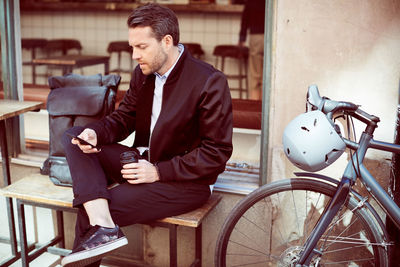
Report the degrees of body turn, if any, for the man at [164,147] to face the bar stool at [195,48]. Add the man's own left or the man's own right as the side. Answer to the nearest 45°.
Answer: approximately 135° to the man's own right

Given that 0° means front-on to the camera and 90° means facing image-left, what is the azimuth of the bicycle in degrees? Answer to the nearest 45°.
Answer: approximately 90°

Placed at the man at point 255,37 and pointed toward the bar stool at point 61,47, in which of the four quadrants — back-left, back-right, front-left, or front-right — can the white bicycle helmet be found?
back-left

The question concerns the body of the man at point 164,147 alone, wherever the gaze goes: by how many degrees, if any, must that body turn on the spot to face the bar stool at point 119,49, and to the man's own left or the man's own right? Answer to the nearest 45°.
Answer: approximately 135° to the man's own right

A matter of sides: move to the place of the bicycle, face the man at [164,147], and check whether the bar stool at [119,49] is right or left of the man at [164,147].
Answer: right

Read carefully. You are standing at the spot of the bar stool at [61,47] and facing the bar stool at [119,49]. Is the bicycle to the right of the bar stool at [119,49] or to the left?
right

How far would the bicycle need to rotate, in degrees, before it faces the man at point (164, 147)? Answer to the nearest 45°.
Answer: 0° — it already faces them

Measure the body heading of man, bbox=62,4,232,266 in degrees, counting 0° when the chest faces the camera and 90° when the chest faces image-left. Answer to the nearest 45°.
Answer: approximately 45°
